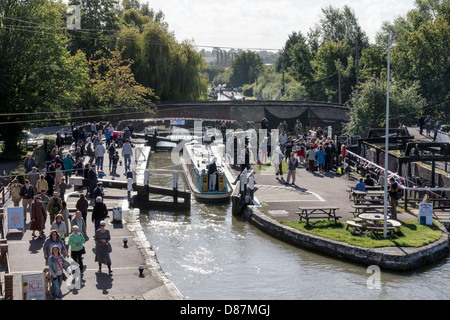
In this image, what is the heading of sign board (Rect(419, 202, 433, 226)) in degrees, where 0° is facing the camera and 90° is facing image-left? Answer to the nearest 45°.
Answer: approximately 0°

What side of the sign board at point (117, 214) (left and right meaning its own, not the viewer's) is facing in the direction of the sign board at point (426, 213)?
left

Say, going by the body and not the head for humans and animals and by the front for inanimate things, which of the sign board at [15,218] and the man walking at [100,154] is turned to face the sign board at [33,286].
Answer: the sign board at [15,218]

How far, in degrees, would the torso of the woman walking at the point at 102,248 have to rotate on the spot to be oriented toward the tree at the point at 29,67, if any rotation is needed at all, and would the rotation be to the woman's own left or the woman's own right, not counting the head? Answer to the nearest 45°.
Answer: approximately 180°

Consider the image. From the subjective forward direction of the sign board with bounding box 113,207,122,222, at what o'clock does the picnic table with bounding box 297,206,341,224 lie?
The picnic table is roughly at 9 o'clock from the sign board.

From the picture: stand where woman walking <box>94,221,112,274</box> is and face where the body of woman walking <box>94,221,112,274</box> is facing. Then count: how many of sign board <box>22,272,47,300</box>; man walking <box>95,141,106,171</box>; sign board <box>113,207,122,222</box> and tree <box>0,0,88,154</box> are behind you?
3
